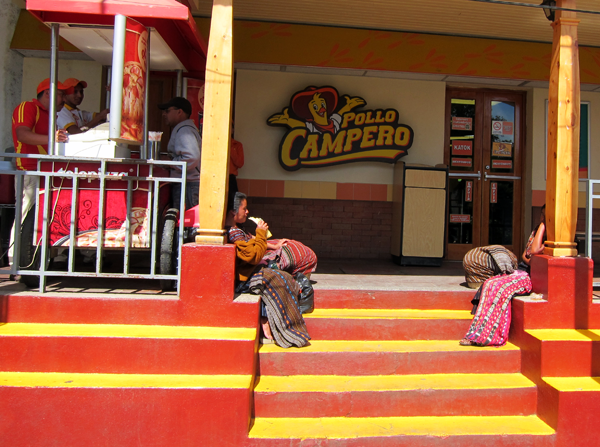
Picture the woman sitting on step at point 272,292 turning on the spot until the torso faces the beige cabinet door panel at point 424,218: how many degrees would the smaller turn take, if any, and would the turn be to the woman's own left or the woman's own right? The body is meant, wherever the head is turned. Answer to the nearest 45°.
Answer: approximately 45° to the woman's own left

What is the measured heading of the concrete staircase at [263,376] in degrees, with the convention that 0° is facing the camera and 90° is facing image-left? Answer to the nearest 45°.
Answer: approximately 0°

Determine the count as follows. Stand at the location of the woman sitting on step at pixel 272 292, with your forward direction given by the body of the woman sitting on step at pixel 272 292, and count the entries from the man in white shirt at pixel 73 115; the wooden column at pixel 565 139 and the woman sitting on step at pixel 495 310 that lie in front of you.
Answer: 2

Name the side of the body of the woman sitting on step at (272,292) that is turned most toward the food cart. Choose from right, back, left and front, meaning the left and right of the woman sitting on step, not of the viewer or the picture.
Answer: back

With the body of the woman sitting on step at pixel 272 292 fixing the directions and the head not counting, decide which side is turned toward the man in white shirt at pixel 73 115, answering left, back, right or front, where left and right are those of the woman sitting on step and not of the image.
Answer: back

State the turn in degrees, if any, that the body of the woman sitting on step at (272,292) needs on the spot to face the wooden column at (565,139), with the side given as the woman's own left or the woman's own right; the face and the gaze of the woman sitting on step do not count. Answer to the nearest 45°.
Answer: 0° — they already face it

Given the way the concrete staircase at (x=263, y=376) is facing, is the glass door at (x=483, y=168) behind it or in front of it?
behind

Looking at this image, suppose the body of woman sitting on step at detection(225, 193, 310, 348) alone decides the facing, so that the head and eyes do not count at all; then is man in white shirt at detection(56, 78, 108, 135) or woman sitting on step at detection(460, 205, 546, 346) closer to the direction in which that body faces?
the woman sitting on step

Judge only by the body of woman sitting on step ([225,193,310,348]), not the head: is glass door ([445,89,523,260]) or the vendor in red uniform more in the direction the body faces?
the glass door

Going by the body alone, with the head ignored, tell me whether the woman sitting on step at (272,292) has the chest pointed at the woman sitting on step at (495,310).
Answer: yes

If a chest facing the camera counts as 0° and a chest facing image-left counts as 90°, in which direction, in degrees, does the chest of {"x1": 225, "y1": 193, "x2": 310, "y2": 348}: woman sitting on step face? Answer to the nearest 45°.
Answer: approximately 270°

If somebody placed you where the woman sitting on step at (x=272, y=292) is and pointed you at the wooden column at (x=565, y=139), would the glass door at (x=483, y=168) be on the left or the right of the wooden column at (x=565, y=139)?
left
